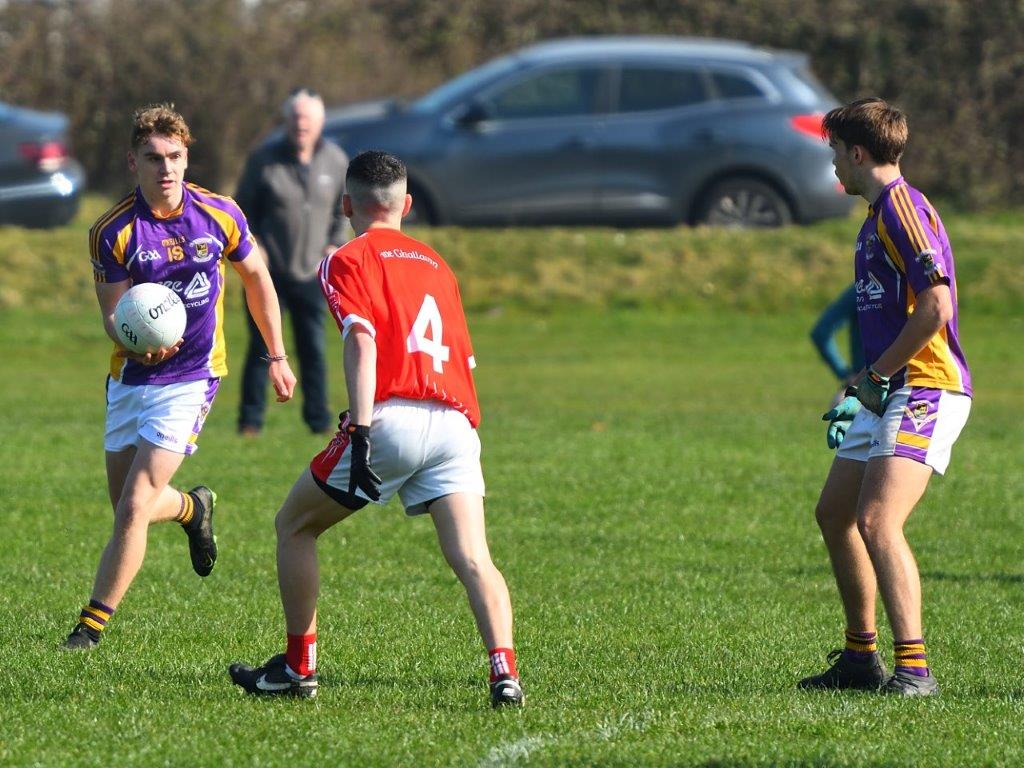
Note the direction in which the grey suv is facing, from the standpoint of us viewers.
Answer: facing to the left of the viewer

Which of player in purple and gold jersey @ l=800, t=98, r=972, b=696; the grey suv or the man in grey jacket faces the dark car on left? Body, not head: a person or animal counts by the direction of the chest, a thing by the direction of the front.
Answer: the grey suv

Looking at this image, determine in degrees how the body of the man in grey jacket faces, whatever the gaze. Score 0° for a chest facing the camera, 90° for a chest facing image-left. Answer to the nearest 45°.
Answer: approximately 0°

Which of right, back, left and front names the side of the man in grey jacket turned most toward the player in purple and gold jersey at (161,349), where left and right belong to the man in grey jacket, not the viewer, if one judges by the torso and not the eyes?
front

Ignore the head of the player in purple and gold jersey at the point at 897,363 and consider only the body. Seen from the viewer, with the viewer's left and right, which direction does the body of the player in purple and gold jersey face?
facing the viewer and to the left of the viewer

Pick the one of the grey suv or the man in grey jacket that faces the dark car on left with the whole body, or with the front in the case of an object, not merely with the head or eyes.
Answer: the grey suv

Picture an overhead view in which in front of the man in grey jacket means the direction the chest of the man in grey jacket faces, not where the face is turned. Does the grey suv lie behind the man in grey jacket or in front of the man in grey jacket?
behind

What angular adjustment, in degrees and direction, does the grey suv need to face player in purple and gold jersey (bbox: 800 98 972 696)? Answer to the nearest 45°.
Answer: approximately 90° to its left

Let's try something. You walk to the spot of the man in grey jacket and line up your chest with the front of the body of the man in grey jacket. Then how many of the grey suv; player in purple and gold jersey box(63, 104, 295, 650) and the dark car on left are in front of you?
1

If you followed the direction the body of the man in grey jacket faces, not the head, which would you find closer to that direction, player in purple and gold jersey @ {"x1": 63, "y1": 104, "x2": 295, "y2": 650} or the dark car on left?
the player in purple and gold jersey

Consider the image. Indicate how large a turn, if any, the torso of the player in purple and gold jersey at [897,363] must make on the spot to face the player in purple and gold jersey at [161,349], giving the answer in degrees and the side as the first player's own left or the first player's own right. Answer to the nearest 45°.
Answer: approximately 45° to the first player's own right
